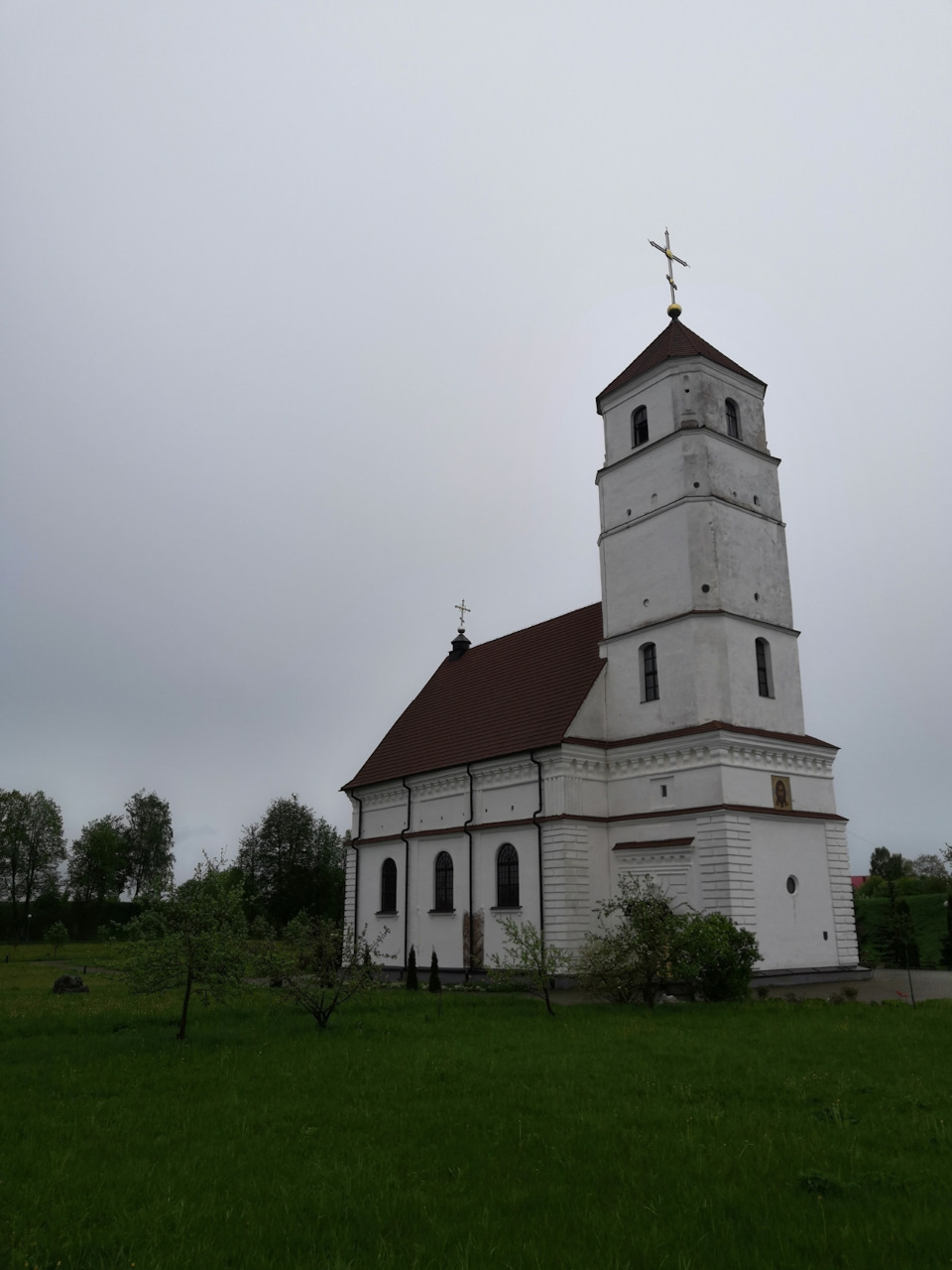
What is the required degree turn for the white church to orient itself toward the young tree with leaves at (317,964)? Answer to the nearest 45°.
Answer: approximately 90° to its right

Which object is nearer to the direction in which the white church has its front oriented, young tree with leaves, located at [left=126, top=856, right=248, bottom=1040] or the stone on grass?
the young tree with leaves

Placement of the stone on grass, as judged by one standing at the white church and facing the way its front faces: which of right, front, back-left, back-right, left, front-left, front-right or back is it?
back-right

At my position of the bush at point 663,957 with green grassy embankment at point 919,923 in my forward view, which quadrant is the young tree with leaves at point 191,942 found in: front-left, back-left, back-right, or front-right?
back-left

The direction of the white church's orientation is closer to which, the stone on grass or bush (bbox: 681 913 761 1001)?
the bush

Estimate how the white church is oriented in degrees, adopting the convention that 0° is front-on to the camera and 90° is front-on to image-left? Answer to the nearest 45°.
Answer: approximately 315°
